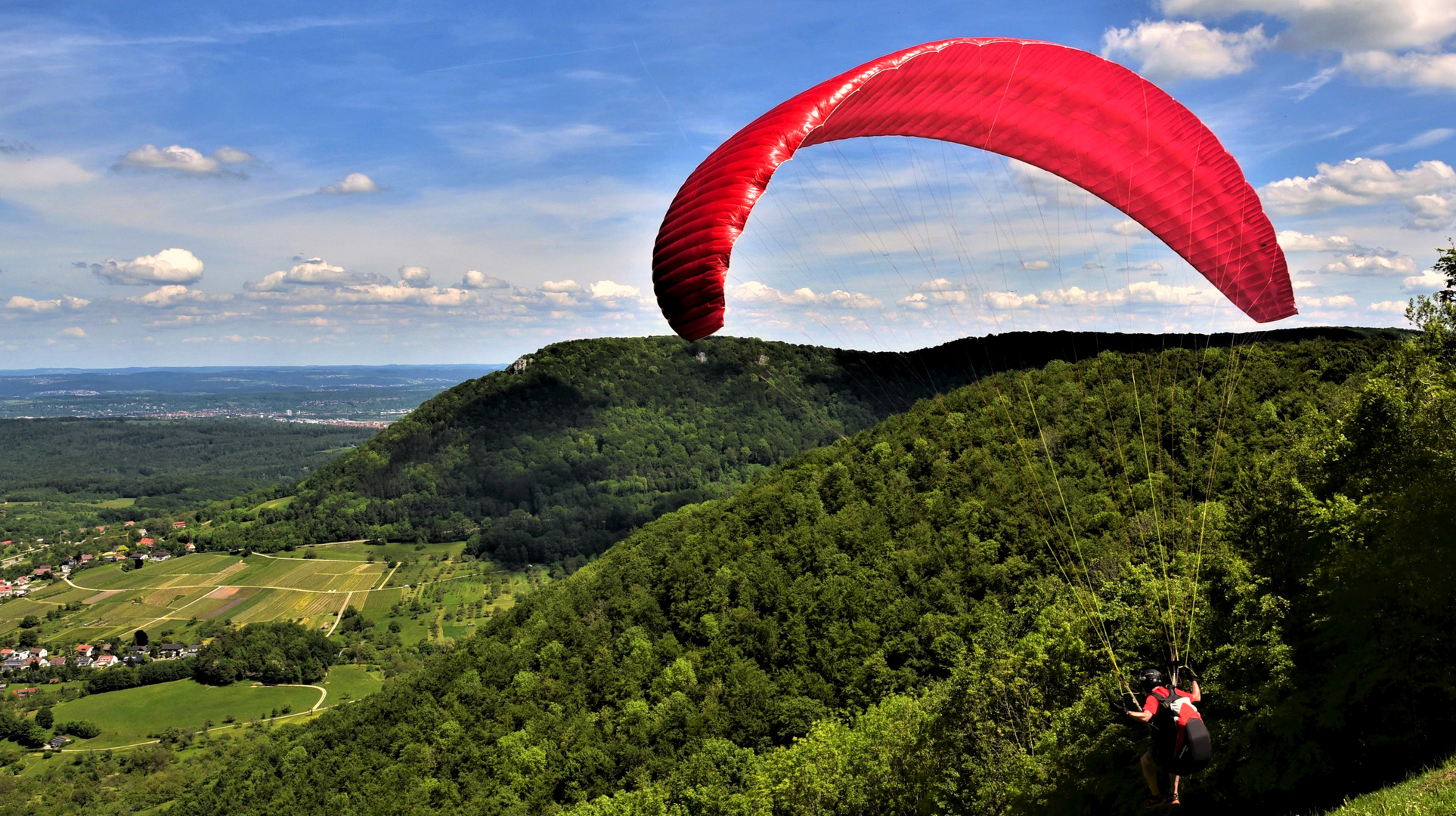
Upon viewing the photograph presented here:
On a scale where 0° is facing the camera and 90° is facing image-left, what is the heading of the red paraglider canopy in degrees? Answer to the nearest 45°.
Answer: approximately 135°

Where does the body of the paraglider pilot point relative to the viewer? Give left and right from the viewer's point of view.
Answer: facing away from the viewer and to the left of the viewer
